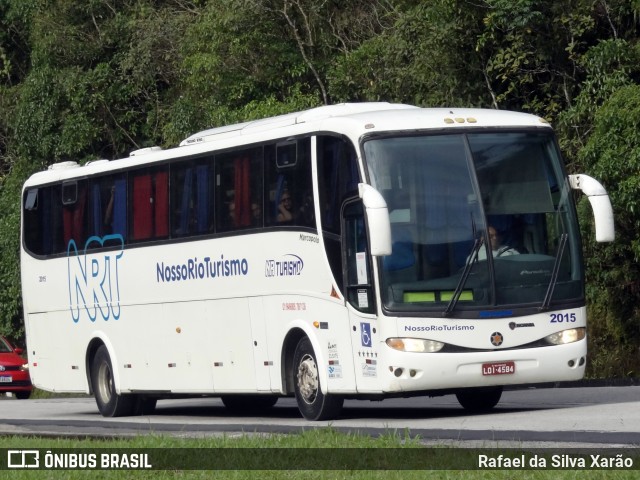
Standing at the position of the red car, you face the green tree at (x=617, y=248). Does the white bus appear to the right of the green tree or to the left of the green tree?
right

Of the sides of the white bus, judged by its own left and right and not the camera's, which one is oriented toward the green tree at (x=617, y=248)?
left

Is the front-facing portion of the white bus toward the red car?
no

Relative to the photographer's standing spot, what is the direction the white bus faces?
facing the viewer and to the right of the viewer
